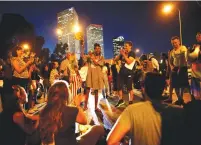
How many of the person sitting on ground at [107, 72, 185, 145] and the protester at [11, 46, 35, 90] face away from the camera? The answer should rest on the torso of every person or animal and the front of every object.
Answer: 1

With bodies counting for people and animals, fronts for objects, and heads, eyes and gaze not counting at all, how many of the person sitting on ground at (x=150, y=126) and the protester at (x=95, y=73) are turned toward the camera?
1

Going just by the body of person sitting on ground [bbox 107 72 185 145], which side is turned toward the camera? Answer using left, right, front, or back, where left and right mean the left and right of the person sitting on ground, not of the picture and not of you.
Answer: back

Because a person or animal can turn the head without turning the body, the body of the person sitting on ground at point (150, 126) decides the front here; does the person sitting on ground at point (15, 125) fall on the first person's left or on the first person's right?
on the first person's left

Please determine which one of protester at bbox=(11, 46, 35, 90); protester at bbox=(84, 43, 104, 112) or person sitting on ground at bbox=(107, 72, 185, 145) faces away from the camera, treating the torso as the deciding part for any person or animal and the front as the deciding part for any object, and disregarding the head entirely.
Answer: the person sitting on ground

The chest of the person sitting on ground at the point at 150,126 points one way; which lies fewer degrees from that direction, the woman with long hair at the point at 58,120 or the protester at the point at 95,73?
the protester

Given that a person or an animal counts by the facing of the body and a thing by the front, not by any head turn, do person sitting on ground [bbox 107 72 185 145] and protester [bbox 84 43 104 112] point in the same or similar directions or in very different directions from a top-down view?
very different directions

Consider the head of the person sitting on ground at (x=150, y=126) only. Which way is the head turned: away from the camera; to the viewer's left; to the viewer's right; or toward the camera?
away from the camera

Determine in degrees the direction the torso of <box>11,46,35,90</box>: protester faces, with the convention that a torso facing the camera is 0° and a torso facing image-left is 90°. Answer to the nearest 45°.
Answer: approximately 315°

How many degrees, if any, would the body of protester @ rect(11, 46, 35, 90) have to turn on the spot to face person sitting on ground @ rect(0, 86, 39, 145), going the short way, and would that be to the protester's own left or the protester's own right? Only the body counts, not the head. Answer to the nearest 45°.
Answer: approximately 45° to the protester's own right

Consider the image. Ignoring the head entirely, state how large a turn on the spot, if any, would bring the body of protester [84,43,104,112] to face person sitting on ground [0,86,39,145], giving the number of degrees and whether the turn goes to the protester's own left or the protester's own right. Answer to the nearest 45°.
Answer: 0° — they already face them

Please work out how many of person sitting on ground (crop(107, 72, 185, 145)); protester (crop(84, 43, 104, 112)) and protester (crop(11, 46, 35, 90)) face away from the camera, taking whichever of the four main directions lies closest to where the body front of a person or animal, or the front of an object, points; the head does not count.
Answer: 1

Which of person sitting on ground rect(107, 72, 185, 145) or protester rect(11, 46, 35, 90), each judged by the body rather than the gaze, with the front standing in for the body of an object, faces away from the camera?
the person sitting on ground

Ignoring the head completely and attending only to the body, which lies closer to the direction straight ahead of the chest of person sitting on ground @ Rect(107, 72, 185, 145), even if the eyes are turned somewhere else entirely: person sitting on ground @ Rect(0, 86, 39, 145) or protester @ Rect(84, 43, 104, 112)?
the protester
